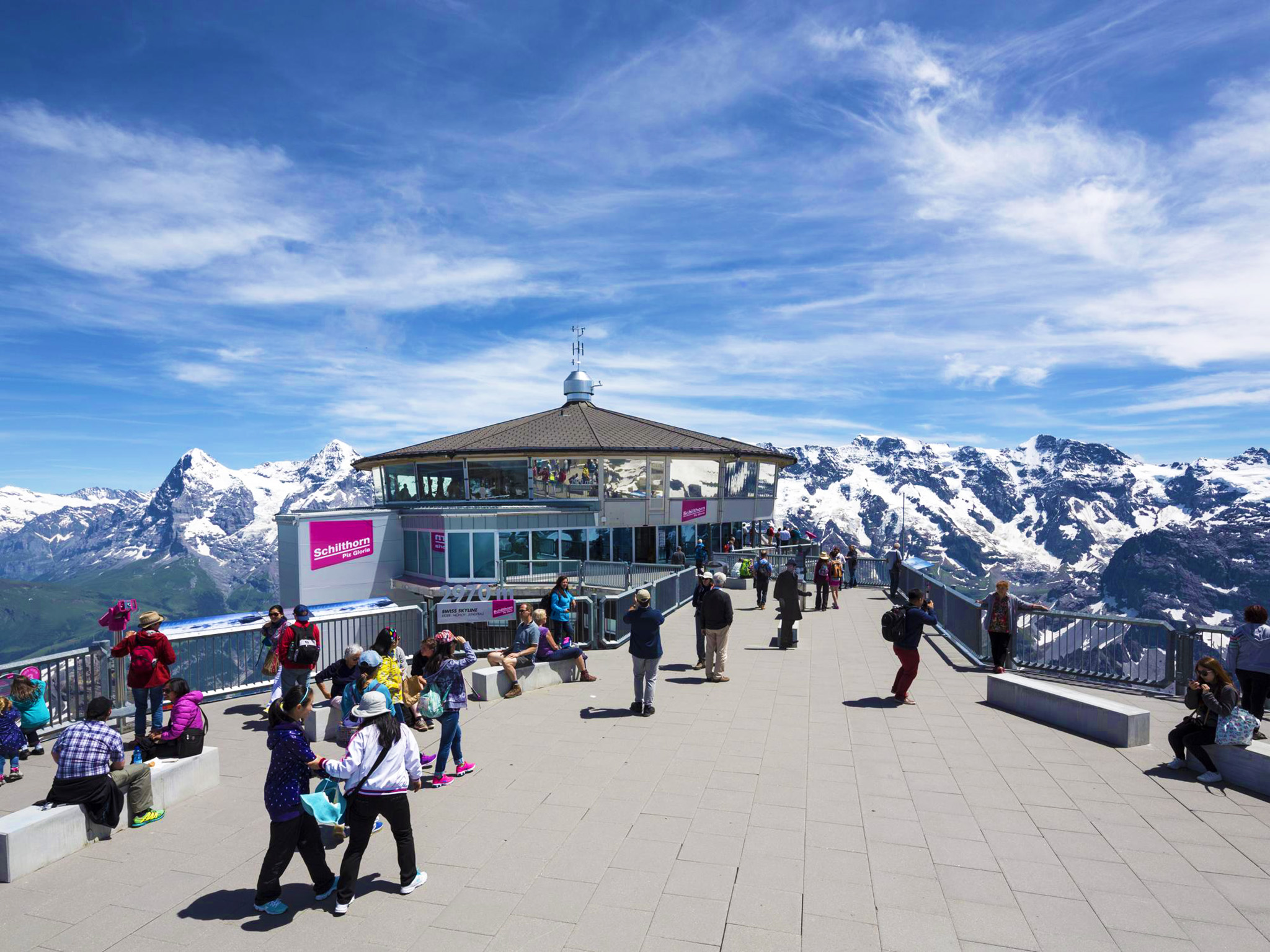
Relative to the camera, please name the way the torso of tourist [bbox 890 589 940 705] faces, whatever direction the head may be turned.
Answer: to the viewer's right

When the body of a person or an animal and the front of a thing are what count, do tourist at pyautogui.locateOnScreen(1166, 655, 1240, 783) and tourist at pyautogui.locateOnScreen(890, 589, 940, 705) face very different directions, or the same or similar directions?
very different directions

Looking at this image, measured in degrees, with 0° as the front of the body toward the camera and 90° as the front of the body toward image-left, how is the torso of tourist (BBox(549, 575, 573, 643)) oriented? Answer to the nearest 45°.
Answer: approximately 315°

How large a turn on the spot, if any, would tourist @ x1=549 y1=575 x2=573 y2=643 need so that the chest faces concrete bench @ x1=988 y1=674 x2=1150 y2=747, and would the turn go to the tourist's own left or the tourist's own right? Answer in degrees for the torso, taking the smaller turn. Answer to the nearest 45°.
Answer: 0° — they already face it

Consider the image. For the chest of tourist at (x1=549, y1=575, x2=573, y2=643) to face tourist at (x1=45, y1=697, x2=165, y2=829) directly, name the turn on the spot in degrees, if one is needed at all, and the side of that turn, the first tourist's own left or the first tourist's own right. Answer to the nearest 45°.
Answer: approximately 90° to the first tourist's own right
